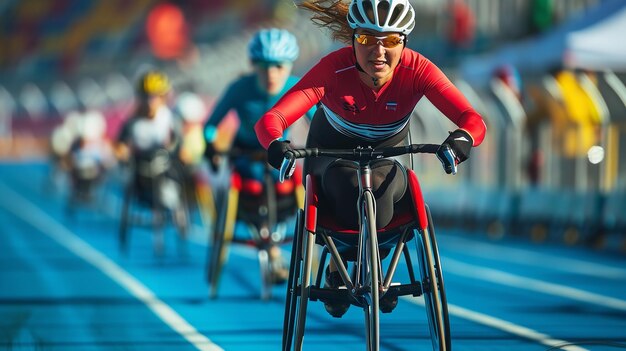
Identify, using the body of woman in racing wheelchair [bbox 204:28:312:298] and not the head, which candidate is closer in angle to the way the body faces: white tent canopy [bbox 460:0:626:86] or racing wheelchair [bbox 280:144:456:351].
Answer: the racing wheelchair

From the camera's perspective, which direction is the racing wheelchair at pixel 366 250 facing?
toward the camera

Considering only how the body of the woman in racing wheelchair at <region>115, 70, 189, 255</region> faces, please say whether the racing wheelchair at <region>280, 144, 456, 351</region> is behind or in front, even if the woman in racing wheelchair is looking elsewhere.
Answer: in front

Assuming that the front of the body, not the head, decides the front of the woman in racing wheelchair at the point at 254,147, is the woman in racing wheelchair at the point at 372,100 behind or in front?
in front

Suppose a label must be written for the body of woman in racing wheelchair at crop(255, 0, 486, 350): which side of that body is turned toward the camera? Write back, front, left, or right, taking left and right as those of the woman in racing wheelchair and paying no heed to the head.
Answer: front

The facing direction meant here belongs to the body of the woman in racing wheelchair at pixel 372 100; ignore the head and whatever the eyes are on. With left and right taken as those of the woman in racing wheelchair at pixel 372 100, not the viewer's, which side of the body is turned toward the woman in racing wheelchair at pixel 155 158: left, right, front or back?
back

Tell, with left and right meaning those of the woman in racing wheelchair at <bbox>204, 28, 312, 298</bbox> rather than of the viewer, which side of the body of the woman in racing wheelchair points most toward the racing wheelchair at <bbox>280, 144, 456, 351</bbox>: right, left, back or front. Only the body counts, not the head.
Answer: front

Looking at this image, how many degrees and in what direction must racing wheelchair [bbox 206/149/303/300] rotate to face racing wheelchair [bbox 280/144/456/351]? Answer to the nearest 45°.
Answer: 0° — it already faces it

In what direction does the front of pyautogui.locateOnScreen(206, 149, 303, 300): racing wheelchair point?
toward the camera

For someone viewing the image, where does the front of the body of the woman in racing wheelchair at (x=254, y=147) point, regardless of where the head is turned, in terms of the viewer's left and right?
facing the viewer
